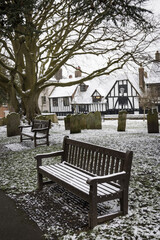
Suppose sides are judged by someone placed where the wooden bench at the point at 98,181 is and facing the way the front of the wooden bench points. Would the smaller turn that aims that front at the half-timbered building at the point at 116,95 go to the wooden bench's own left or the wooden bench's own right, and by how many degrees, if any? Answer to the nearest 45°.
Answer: approximately 135° to the wooden bench's own right

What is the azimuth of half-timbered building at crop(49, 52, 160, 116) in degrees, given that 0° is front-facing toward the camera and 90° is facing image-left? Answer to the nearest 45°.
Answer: approximately 0°

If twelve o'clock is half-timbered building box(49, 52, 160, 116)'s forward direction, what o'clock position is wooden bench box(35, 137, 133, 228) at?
The wooden bench is roughly at 12 o'clock from the half-timbered building.

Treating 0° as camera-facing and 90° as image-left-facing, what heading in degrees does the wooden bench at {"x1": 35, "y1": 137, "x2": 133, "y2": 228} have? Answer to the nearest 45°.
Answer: approximately 45°

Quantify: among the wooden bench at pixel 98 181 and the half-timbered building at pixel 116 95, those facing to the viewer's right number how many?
0
